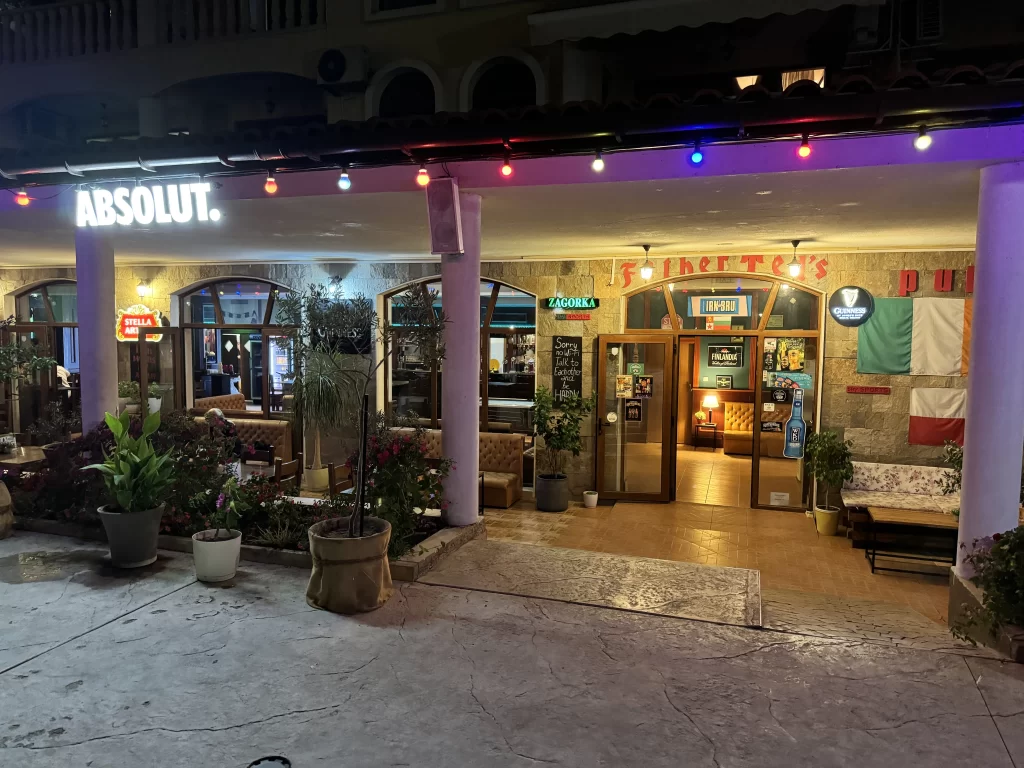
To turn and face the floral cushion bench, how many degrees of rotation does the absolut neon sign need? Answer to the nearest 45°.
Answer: approximately 90° to its left

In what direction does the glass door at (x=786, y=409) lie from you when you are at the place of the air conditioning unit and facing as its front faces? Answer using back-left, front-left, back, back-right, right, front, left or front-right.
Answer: left

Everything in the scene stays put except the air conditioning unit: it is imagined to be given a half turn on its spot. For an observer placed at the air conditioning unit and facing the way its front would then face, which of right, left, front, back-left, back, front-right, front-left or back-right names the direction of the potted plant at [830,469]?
right

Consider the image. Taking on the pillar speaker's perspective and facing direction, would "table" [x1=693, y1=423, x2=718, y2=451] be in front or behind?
behind

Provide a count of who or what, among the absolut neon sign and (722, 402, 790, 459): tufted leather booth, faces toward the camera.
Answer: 2

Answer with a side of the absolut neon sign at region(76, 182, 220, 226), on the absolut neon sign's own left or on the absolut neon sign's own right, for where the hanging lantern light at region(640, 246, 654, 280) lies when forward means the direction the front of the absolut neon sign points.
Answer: on the absolut neon sign's own left
